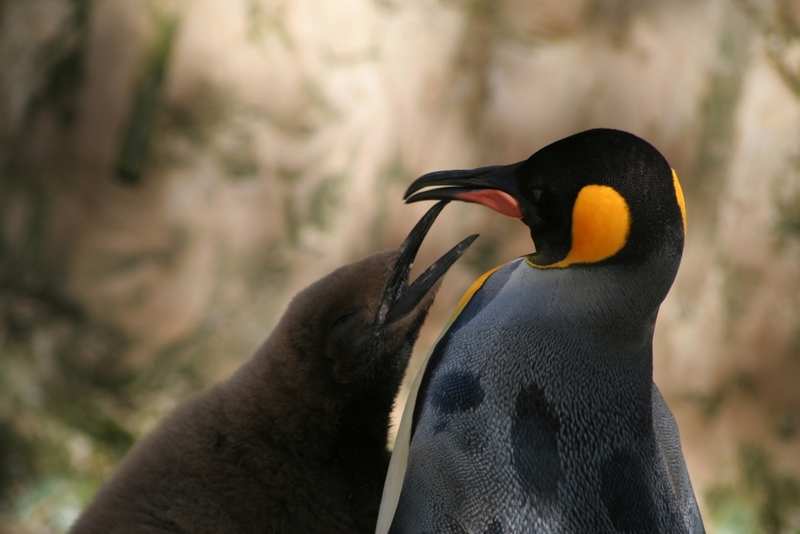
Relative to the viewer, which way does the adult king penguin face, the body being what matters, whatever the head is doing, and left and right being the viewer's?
facing away from the viewer and to the left of the viewer

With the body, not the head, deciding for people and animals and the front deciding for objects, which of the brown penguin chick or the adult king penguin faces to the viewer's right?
the brown penguin chick

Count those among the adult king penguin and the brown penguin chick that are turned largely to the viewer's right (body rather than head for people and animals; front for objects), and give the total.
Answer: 1

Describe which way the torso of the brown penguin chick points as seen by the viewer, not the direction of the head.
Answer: to the viewer's right
